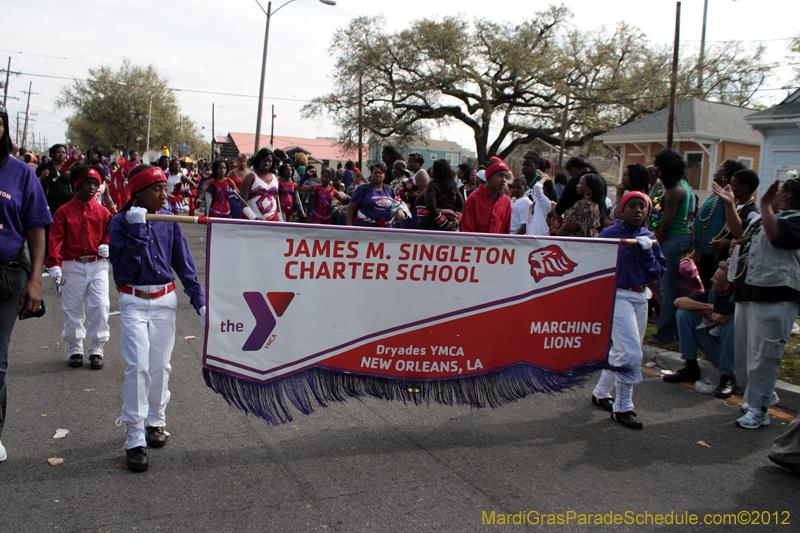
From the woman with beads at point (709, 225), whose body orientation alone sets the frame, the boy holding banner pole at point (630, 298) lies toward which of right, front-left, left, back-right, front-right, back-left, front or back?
left

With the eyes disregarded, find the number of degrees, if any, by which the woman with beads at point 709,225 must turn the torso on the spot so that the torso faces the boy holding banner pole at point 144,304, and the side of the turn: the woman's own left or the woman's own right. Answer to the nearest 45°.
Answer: approximately 45° to the woman's own left

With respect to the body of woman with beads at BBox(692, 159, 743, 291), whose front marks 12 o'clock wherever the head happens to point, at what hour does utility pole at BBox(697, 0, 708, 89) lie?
The utility pole is roughly at 3 o'clock from the woman with beads.

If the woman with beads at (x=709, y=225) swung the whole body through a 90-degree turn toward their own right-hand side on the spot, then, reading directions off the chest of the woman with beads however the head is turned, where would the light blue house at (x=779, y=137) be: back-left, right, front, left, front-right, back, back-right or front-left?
front

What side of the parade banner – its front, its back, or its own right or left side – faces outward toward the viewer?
front

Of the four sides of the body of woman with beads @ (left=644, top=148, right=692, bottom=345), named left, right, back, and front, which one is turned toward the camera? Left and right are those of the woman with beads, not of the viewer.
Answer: left

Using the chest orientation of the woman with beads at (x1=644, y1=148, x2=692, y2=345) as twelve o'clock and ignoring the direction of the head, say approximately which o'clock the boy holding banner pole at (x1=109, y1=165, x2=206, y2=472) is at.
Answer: The boy holding banner pole is roughly at 10 o'clock from the woman with beads.

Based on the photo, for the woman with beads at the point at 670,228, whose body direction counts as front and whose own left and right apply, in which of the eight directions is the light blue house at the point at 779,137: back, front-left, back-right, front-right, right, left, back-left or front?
right

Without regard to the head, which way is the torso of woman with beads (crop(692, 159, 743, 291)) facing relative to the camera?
to the viewer's left

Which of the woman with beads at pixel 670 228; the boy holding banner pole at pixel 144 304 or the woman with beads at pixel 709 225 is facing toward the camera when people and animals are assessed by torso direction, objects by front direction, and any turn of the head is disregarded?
the boy holding banner pole

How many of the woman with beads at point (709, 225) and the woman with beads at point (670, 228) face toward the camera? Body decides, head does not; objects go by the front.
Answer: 0
